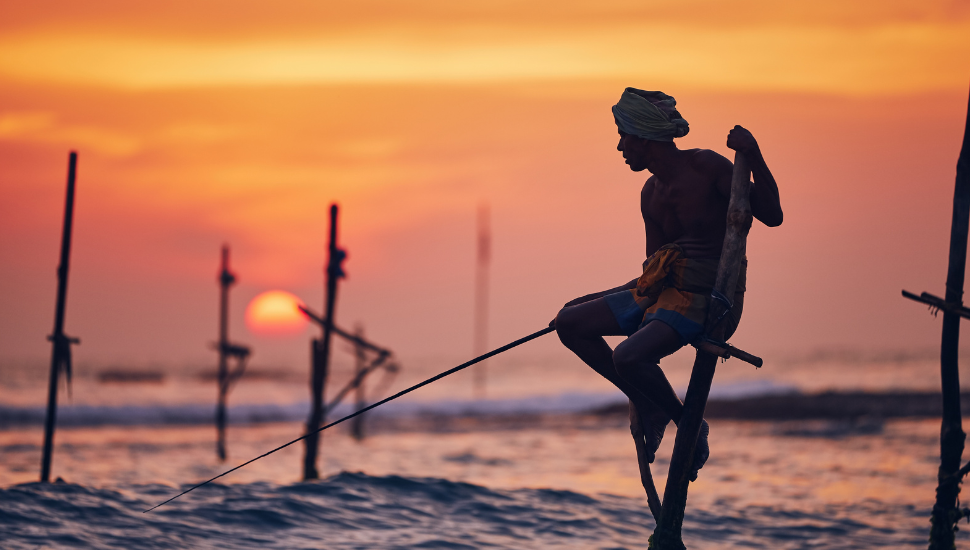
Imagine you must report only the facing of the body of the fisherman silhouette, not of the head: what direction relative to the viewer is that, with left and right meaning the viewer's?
facing the viewer and to the left of the viewer

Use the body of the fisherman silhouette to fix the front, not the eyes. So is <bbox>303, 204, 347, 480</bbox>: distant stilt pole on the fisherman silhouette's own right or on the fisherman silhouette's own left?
on the fisherman silhouette's own right

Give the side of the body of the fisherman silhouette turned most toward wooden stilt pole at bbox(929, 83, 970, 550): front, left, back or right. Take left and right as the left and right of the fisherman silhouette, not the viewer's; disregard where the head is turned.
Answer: back

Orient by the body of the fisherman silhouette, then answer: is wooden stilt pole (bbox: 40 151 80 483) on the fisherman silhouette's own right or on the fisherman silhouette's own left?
on the fisherman silhouette's own right
